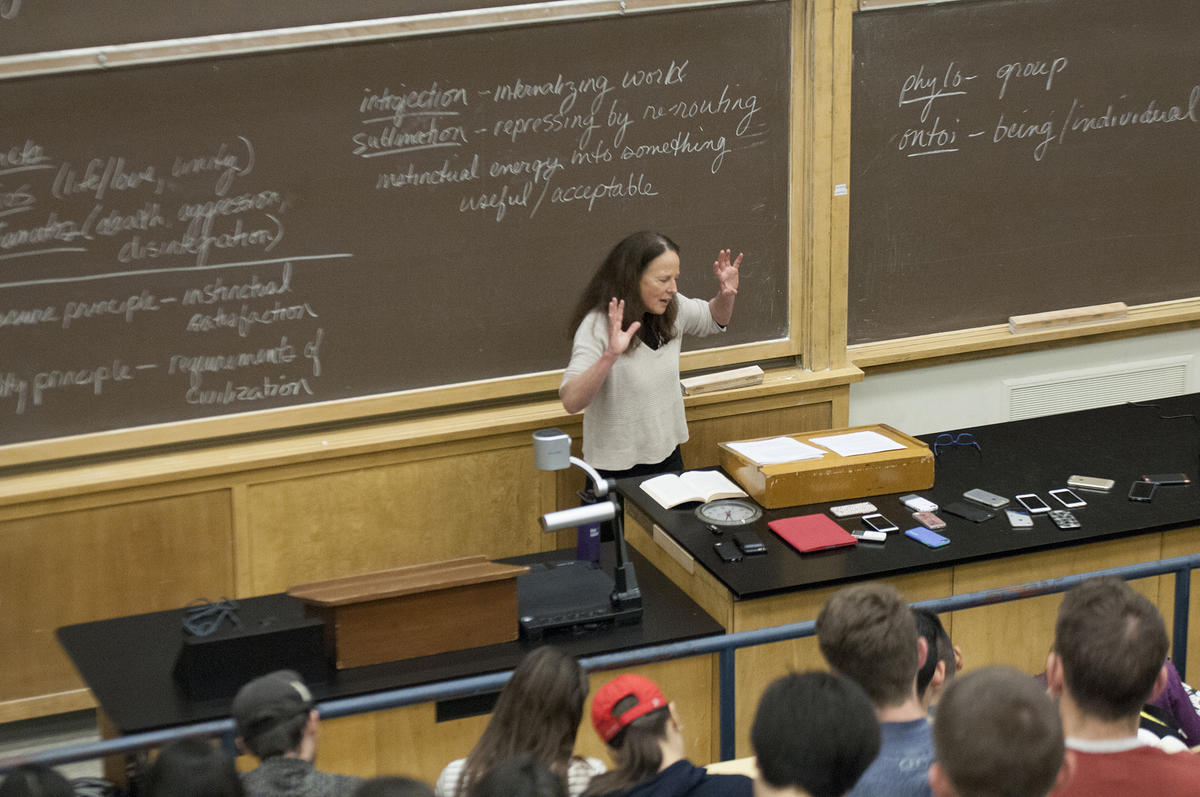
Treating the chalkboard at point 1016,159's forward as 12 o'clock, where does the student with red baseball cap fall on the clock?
The student with red baseball cap is roughly at 2 o'clock from the chalkboard.

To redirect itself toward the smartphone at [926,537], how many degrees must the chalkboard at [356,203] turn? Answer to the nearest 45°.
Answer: approximately 45° to its left

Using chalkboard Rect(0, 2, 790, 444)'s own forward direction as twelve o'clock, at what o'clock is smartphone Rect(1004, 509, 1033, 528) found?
The smartphone is roughly at 10 o'clock from the chalkboard.

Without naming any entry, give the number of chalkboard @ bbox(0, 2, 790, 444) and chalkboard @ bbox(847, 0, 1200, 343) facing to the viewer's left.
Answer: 0

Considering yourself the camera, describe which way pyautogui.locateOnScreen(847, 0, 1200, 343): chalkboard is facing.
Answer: facing the viewer and to the right of the viewer

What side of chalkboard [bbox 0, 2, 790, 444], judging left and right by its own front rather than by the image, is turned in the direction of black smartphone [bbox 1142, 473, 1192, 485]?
left

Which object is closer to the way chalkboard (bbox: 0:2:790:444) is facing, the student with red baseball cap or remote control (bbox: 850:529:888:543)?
the student with red baseball cap

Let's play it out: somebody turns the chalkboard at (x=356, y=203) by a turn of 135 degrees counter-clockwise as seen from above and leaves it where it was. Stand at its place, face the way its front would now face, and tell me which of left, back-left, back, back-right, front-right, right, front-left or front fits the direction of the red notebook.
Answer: right
